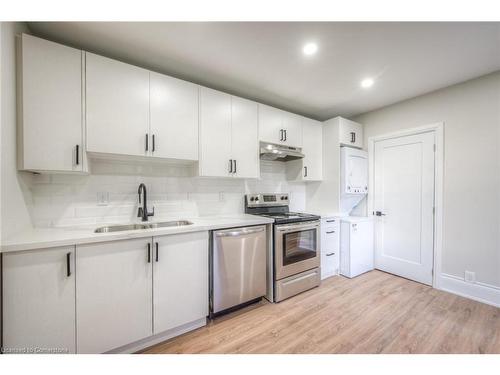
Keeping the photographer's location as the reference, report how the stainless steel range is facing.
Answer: facing the viewer and to the right of the viewer

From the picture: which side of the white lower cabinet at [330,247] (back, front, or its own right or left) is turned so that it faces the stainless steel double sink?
right

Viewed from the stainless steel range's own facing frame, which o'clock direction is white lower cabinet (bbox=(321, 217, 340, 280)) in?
The white lower cabinet is roughly at 9 o'clock from the stainless steel range.

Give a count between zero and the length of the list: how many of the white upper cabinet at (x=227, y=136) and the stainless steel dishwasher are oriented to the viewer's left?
0

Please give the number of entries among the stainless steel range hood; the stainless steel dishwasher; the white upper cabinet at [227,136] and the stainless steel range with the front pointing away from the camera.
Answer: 0

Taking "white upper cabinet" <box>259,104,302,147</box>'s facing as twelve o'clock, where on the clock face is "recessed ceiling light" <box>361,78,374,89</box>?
The recessed ceiling light is roughly at 11 o'clock from the white upper cabinet.

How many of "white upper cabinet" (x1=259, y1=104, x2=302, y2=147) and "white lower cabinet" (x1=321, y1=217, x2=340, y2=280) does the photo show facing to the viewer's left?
0

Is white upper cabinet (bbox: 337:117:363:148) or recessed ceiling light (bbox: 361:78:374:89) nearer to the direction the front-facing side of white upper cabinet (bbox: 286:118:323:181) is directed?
the recessed ceiling light

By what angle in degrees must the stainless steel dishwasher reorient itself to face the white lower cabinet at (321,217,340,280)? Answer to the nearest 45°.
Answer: approximately 90° to its left

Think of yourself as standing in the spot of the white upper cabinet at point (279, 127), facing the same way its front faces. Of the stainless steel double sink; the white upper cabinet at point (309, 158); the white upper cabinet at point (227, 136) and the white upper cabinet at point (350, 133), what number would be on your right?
2

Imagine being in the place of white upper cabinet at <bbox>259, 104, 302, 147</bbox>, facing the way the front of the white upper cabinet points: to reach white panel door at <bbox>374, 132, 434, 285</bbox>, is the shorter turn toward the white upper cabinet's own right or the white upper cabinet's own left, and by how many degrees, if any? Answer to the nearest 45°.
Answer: approximately 45° to the white upper cabinet's own left

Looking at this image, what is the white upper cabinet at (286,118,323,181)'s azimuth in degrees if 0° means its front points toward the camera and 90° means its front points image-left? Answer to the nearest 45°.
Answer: approximately 315°
